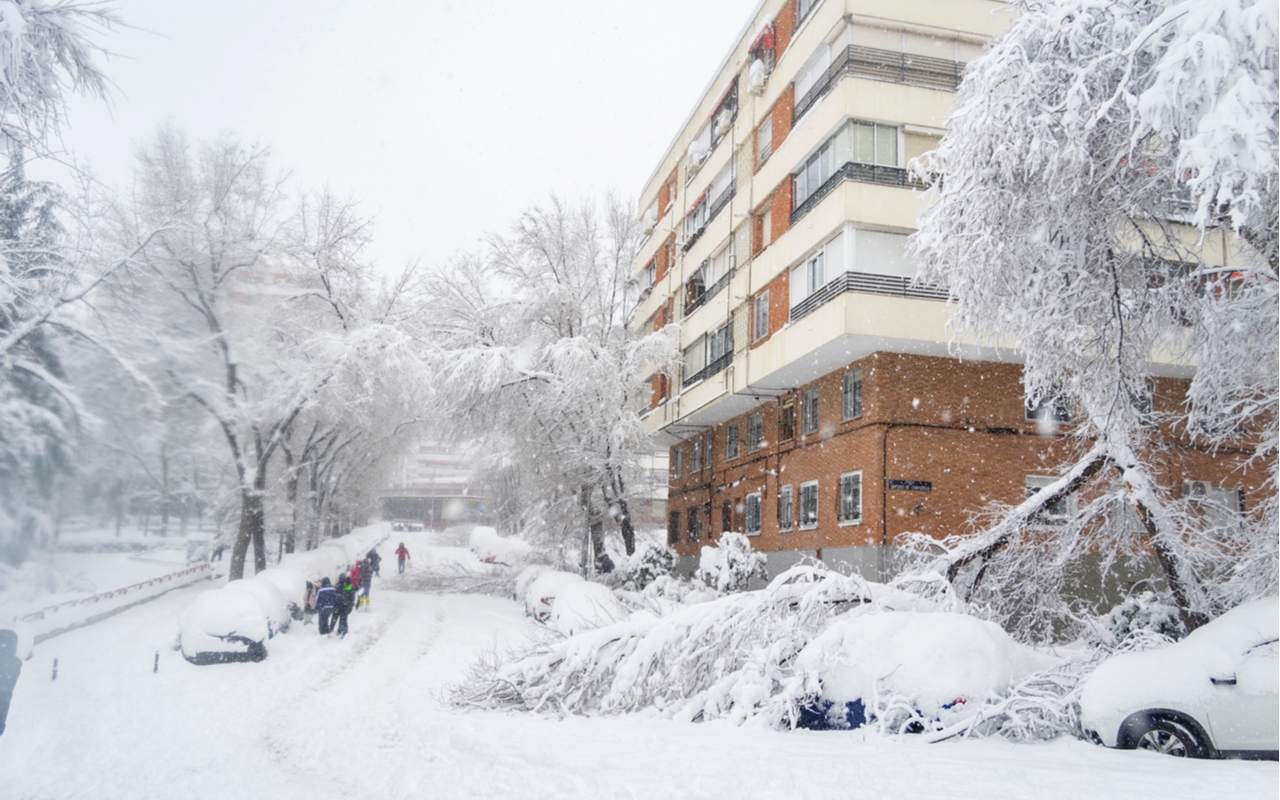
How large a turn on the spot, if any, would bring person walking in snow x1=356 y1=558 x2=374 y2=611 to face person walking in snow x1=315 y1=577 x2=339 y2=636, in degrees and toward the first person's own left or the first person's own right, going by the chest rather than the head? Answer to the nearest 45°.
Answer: approximately 180°

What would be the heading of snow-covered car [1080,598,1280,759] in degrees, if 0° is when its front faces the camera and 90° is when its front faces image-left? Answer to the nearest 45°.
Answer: approximately 90°

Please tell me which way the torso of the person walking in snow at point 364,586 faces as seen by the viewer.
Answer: away from the camera

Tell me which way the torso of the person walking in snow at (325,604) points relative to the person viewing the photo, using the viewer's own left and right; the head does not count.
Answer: facing away from the viewer
